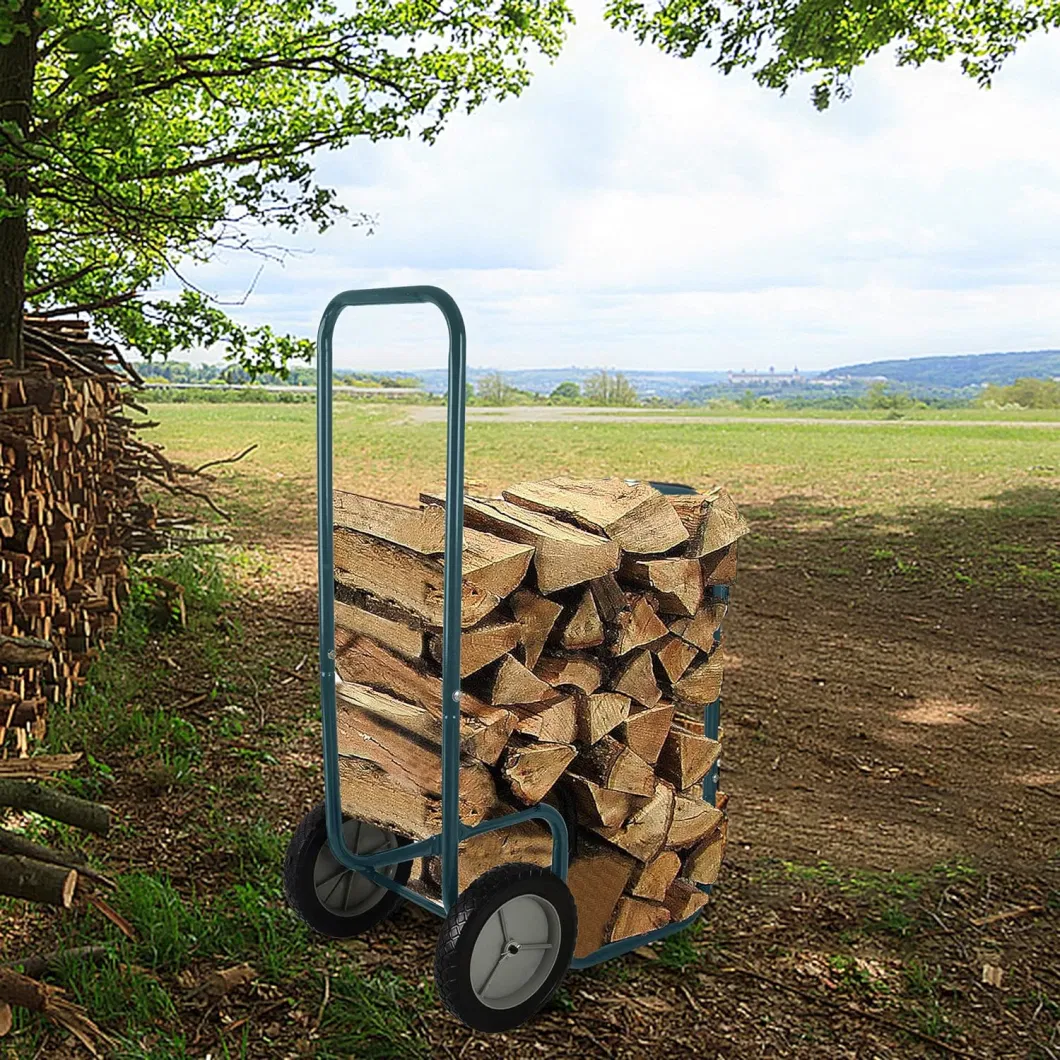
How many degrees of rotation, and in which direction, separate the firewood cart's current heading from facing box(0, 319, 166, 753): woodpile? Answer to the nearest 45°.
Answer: approximately 90° to its left

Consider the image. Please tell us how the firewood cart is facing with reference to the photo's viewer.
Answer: facing away from the viewer and to the right of the viewer

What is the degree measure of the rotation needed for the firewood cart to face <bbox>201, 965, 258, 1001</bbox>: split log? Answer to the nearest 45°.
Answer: approximately 135° to its left

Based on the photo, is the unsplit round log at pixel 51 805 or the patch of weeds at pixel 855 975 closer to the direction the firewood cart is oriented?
the patch of weeds

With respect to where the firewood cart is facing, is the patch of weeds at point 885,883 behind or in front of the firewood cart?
in front

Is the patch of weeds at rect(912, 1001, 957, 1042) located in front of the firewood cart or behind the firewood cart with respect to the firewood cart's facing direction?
in front

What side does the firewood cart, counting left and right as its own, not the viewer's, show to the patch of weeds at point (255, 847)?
left

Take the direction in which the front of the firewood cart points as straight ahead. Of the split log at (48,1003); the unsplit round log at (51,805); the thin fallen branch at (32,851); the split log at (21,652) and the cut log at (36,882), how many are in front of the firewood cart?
0
